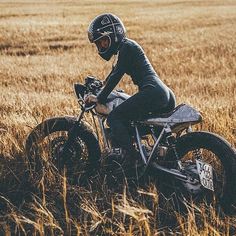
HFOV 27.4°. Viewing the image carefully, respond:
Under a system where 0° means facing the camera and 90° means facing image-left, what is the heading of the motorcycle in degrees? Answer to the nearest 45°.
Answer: approximately 135°
